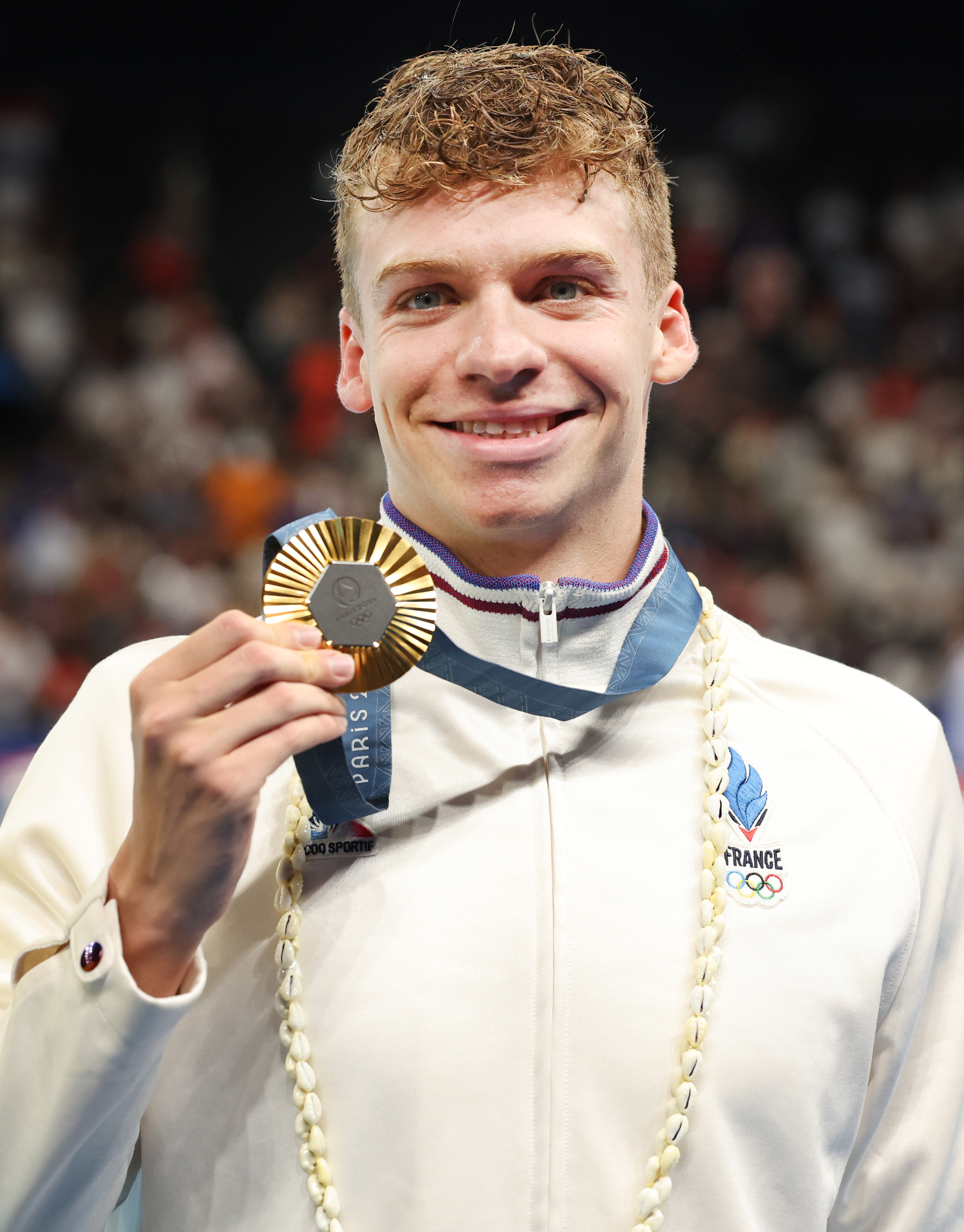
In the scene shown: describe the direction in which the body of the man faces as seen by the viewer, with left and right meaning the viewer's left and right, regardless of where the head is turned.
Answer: facing the viewer
